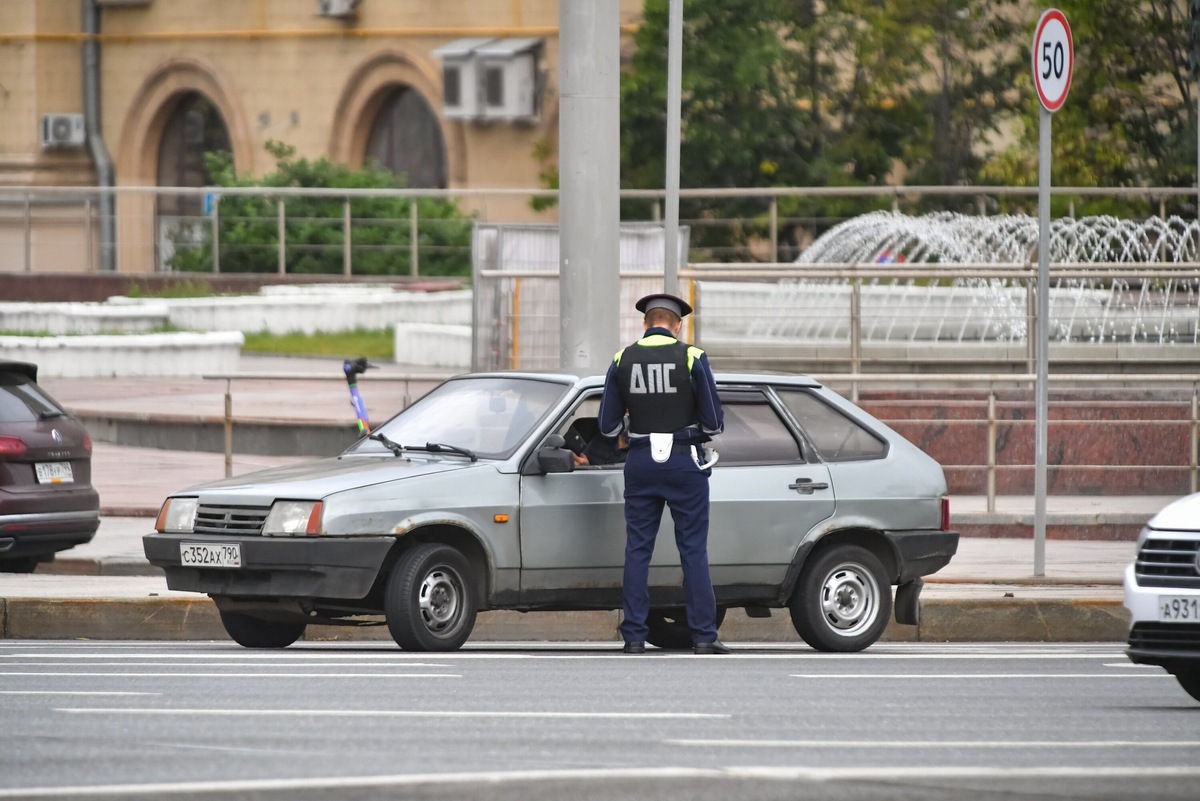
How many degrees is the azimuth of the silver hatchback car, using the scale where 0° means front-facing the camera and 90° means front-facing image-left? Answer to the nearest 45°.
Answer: approximately 45°

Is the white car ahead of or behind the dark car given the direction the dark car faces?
behind

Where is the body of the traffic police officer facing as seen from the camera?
away from the camera

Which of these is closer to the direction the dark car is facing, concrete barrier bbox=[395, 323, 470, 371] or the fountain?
the concrete barrier

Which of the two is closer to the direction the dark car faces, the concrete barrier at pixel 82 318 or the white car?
the concrete barrier

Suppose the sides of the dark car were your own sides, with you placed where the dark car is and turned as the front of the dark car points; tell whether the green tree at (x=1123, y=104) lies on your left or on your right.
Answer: on your right

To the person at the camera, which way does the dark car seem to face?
facing away from the viewer and to the left of the viewer
